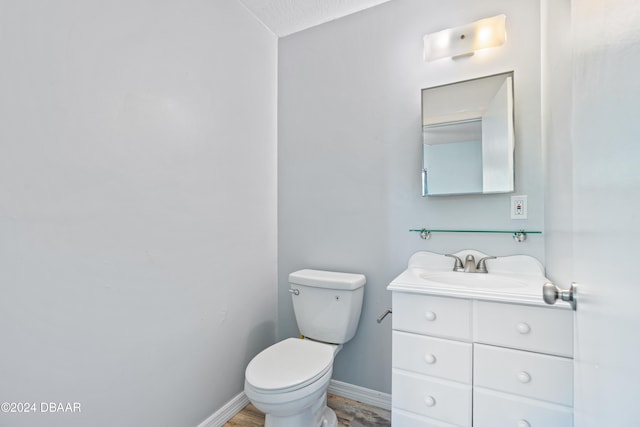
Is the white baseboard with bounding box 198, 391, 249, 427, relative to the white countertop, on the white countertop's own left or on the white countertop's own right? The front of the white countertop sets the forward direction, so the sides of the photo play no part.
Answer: on the white countertop's own right

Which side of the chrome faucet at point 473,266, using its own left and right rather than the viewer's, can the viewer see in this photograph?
front

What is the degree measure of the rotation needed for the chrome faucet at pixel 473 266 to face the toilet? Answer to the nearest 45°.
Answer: approximately 45° to its right

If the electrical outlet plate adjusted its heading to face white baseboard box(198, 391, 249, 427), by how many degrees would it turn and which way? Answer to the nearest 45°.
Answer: approximately 45° to its right

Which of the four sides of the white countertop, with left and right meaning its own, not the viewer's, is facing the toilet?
right

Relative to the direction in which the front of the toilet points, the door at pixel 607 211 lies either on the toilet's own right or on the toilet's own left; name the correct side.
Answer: on the toilet's own left

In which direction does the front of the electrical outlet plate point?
toward the camera

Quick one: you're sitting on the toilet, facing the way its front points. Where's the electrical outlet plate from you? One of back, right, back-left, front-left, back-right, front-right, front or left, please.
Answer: back-left

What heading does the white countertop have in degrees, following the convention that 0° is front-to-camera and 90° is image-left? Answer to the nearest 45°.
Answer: approximately 0°

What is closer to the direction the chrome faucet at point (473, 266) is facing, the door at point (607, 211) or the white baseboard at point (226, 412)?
the door
